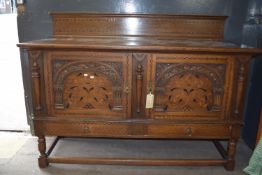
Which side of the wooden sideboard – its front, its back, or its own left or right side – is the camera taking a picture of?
front
